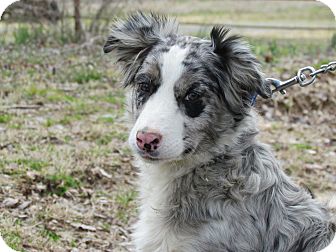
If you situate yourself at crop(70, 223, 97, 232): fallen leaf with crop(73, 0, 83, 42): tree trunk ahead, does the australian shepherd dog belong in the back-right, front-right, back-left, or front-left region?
back-right

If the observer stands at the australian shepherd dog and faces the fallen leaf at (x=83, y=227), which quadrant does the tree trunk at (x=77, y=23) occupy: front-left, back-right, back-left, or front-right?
front-right

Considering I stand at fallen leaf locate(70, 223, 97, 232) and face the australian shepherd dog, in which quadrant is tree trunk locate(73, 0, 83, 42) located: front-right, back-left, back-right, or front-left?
back-left

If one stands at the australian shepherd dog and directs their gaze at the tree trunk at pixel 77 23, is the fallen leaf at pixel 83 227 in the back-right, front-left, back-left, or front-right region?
front-left

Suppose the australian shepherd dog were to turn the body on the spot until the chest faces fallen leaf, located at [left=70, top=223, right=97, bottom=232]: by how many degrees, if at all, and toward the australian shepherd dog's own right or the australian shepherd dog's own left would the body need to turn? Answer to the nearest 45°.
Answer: approximately 90° to the australian shepherd dog's own right

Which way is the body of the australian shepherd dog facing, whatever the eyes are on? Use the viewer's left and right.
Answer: facing the viewer and to the left of the viewer

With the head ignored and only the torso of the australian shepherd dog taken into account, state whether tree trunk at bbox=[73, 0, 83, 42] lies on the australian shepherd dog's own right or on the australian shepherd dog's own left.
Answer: on the australian shepherd dog's own right
